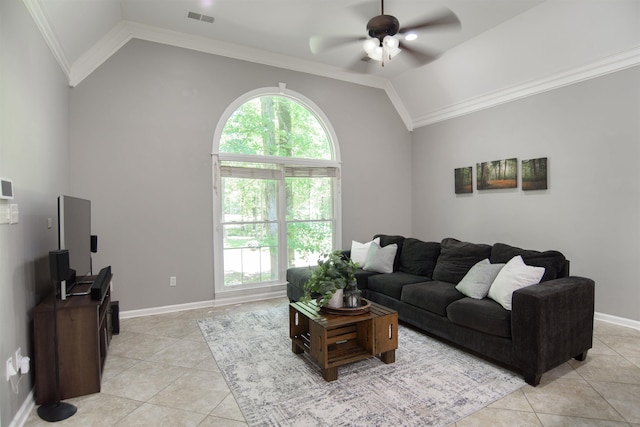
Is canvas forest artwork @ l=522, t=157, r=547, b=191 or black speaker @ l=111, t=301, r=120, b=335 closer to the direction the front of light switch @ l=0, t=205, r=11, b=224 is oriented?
the canvas forest artwork

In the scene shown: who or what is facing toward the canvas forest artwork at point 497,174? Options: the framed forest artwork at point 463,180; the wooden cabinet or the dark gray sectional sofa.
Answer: the wooden cabinet

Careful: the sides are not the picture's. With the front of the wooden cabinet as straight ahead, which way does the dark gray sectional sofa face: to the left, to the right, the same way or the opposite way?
the opposite way

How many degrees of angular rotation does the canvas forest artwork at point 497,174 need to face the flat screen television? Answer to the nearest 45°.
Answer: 0° — it already faces it

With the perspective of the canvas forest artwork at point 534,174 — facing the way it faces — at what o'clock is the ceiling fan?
The ceiling fan is roughly at 11 o'clock from the canvas forest artwork.

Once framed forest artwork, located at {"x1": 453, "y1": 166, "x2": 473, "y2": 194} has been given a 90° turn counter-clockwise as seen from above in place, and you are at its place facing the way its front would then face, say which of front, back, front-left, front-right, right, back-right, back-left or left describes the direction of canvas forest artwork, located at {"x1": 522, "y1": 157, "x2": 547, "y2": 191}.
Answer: front

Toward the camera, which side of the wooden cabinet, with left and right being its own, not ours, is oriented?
right

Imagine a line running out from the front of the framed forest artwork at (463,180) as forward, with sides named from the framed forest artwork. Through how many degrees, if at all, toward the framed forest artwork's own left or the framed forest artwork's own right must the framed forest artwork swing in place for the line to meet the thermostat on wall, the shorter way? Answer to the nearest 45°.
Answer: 0° — it already faces it

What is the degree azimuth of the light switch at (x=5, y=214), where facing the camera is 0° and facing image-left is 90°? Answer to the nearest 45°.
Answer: approximately 270°

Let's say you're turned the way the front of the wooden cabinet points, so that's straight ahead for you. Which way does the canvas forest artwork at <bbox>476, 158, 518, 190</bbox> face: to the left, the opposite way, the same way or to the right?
the opposite way

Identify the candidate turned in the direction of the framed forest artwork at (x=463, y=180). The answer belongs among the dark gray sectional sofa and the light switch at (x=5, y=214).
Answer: the light switch

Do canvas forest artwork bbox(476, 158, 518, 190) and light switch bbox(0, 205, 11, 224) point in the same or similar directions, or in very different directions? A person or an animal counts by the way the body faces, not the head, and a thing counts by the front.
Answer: very different directions

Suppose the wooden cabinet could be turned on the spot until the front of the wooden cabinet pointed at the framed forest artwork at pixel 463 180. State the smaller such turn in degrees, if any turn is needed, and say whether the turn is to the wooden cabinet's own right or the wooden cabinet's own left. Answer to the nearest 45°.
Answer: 0° — it already faces it

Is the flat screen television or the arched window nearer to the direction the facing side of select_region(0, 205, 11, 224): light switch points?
the arched window

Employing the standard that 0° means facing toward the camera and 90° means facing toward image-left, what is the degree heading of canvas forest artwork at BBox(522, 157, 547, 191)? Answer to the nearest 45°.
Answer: approximately 45°
